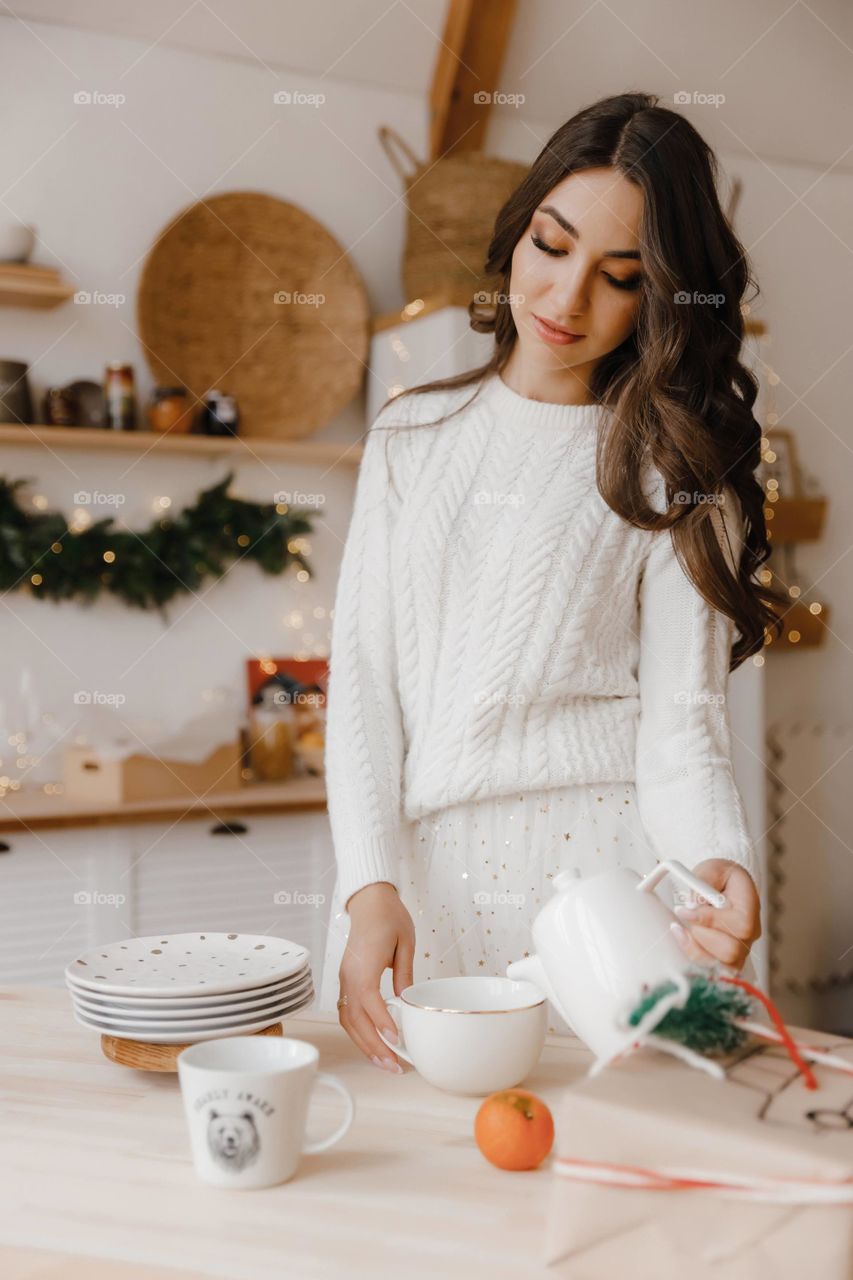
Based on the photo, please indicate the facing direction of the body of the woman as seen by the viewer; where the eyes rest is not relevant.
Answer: toward the camera

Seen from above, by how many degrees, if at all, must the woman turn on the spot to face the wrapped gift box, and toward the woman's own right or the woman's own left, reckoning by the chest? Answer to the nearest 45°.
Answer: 0° — they already face it

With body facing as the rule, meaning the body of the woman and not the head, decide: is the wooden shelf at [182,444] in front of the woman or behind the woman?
behind

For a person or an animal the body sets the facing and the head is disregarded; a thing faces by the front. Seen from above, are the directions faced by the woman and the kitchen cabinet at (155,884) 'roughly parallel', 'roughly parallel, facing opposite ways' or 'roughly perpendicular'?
roughly parallel

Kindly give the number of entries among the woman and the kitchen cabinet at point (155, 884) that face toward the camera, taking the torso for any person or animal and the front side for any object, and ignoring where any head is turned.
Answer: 2

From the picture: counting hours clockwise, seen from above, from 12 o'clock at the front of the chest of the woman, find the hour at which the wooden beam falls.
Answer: The wooden beam is roughly at 6 o'clock from the woman.

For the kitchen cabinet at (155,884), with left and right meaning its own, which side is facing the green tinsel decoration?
front

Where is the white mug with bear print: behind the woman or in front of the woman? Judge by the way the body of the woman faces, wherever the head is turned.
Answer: in front
